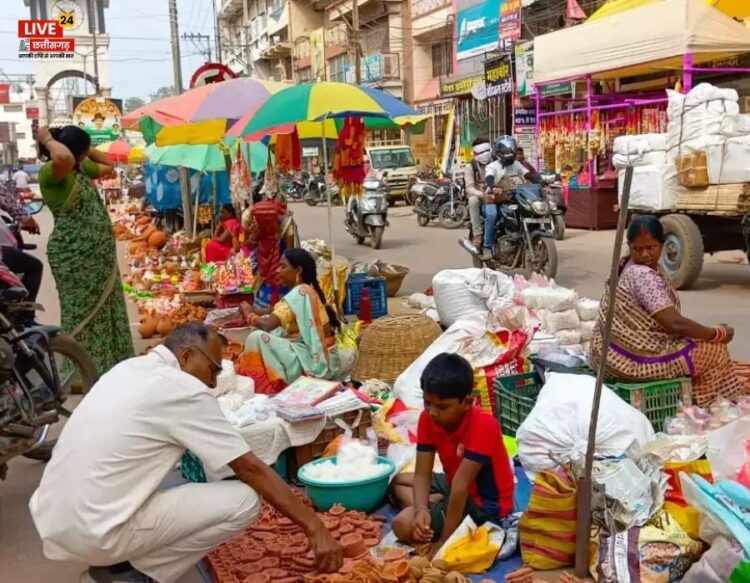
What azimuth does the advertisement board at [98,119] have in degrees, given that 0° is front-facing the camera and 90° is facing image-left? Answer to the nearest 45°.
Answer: approximately 0°

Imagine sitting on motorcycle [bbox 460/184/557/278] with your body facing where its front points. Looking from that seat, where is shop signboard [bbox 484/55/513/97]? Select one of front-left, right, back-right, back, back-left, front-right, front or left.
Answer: back-left

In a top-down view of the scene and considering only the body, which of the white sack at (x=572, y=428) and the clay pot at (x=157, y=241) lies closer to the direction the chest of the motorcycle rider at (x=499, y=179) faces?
the white sack

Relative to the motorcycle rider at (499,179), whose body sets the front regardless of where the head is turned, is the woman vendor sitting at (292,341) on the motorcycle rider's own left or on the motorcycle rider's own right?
on the motorcycle rider's own right

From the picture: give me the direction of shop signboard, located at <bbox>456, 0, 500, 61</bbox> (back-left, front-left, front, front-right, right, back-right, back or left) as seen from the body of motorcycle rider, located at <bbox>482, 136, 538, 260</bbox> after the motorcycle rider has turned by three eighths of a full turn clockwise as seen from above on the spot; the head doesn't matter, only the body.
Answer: right

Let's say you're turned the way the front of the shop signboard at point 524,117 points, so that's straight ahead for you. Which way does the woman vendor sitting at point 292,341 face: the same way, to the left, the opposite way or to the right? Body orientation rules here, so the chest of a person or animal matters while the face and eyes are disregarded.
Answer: to the right

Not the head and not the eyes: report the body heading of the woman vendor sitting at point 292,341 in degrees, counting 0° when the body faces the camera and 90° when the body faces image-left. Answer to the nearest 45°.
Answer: approximately 90°

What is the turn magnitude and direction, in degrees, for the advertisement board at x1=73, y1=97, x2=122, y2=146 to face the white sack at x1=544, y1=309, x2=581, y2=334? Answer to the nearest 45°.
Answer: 0° — it already faces it
